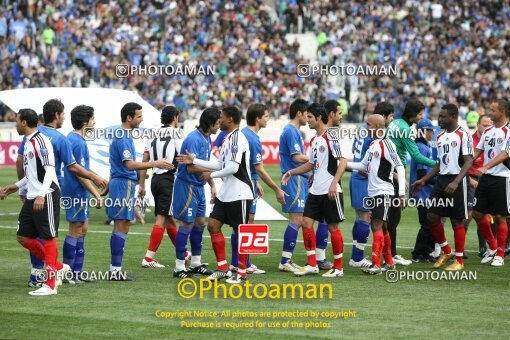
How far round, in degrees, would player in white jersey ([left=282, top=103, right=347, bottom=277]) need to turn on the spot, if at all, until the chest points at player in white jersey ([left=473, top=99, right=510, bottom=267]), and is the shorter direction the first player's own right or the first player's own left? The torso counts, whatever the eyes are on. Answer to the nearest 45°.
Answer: approximately 180°

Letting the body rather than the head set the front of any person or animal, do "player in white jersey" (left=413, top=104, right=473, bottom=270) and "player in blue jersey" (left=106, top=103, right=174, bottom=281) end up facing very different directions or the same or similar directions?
very different directions

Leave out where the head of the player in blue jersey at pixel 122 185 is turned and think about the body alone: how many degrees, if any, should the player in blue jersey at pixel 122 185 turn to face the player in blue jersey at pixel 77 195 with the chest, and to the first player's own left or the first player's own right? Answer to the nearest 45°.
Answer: approximately 180°

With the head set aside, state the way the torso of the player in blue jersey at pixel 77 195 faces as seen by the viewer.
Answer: to the viewer's right

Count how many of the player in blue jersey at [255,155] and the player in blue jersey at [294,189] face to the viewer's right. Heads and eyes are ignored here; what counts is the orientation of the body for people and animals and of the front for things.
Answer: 2

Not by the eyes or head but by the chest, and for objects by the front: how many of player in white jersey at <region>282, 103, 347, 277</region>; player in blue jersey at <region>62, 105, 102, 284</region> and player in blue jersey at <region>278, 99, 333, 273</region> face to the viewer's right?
2

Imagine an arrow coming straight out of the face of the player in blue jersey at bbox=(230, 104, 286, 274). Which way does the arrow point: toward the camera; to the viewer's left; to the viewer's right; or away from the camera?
to the viewer's right

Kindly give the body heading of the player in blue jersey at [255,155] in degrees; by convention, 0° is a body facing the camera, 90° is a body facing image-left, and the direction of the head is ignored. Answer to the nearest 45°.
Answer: approximately 270°

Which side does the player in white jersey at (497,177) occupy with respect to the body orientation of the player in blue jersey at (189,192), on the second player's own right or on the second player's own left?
on the second player's own left

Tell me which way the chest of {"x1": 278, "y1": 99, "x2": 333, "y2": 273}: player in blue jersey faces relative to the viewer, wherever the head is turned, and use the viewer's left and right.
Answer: facing to the right of the viewer

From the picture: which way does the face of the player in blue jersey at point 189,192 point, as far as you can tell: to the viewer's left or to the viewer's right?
to the viewer's right

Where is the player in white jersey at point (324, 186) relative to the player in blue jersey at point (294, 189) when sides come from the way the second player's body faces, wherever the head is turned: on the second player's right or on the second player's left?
on the second player's right

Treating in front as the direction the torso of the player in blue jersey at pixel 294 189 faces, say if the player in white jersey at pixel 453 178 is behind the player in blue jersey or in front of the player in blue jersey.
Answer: in front

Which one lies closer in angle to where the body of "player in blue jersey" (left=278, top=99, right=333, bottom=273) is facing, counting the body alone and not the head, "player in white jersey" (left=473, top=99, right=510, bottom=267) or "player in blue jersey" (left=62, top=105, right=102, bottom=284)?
the player in white jersey

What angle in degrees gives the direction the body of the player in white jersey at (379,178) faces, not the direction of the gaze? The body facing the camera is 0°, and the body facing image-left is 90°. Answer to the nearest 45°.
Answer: approximately 45°

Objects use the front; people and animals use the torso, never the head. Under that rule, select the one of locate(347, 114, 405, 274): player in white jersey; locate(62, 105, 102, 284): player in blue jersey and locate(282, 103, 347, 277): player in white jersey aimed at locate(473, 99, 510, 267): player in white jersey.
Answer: the player in blue jersey

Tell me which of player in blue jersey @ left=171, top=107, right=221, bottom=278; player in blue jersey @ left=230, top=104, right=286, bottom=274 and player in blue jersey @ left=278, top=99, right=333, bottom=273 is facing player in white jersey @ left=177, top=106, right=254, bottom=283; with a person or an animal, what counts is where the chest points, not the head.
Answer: player in blue jersey @ left=171, top=107, right=221, bottom=278

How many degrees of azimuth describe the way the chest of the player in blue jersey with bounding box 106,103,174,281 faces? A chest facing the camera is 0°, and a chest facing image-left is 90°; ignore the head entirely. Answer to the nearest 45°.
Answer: approximately 270°
